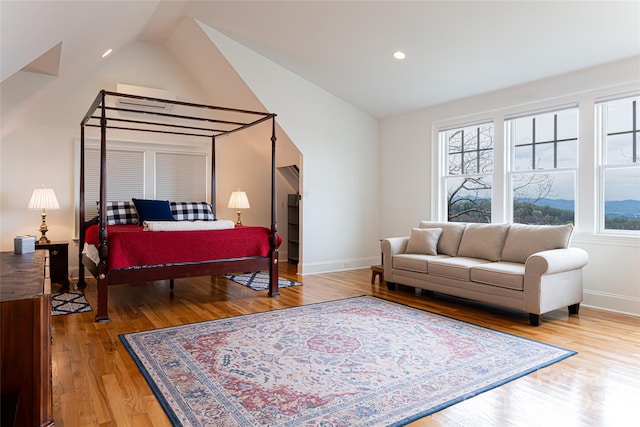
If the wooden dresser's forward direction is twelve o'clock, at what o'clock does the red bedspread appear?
The red bedspread is roughly at 10 o'clock from the wooden dresser.

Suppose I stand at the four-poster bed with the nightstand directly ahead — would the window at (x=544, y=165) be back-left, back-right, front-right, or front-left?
back-right

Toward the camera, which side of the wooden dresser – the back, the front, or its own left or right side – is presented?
right

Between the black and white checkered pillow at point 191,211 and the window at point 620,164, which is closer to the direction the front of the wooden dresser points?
the window

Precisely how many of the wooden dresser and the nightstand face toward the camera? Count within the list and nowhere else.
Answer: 1

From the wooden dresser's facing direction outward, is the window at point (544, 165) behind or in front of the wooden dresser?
in front

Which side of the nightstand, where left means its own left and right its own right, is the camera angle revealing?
front

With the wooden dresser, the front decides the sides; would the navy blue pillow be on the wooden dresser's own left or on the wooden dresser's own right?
on the wooden dresser's own left

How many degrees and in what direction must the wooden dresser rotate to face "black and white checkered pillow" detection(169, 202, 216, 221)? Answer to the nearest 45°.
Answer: approximately 45° to its left

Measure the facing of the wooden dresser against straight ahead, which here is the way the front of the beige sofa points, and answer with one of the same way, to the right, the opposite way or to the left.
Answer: the opposite way

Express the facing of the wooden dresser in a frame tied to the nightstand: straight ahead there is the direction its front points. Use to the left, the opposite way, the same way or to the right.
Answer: to the left

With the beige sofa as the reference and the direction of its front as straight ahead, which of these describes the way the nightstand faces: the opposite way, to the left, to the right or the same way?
to the left

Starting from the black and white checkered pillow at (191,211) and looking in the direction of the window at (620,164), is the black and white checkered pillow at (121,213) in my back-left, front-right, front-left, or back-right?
back-right

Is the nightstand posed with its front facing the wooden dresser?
yes
